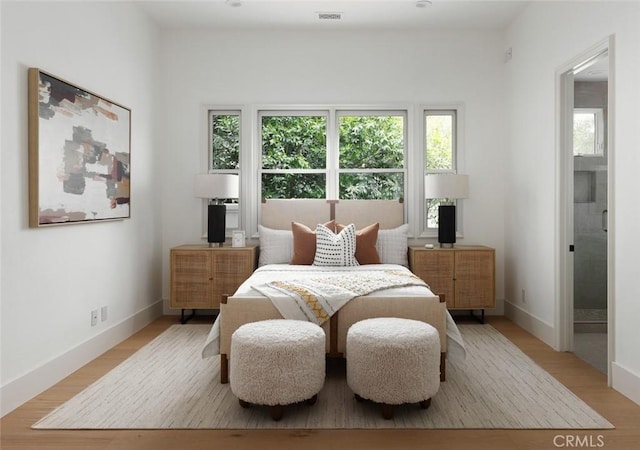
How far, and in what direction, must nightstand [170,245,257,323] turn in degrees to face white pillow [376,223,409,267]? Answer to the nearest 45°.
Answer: approximately 90° to its left

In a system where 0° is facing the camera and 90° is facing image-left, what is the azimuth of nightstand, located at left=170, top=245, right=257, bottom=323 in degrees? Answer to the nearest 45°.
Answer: approximately 0°

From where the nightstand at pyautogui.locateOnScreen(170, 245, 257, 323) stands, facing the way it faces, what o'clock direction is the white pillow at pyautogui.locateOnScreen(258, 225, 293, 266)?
The white pillow is roughly at 9 o'clock from the nightstand.

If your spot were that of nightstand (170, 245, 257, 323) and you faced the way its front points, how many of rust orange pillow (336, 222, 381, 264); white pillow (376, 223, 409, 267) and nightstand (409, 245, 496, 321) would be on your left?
3

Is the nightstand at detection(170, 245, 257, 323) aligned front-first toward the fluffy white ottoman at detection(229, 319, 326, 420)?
yes

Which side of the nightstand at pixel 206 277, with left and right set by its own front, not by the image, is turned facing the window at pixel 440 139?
left

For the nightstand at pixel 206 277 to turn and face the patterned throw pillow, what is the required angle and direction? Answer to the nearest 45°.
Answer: approximately 45° to its left

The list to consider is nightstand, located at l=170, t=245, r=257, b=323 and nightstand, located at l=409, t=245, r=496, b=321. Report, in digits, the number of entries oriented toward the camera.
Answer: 2

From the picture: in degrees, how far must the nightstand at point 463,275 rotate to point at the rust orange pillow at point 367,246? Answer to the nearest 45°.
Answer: approximately 90° to its right

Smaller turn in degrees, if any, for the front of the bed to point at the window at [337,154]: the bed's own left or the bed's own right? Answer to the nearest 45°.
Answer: approximately 180°

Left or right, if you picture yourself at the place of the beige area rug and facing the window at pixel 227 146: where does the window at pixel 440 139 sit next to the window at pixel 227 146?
right
